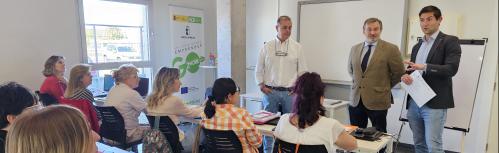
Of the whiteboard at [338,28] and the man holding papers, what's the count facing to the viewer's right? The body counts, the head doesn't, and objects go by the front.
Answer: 0

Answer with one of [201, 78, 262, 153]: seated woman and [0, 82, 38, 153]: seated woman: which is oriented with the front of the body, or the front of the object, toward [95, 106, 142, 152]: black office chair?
[0, 82, 38, 153]: seated woman

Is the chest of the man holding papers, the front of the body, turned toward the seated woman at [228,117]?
yes

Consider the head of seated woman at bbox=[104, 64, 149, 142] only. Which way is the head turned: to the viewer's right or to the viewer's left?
to the viewer's right

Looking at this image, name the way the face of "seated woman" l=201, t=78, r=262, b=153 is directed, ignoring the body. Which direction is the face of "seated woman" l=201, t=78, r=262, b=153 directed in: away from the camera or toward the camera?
away from the camera

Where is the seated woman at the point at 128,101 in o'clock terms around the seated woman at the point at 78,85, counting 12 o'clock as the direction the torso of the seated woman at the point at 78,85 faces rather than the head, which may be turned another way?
the seated woman at the point at 128,101 is roughly at 2 o'clock from the seated woman at the point at 78,85.

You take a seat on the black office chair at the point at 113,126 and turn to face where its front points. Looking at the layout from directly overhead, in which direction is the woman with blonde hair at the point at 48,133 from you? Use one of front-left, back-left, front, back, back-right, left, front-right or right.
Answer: back-right

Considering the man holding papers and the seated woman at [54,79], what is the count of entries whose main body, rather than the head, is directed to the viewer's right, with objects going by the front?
1

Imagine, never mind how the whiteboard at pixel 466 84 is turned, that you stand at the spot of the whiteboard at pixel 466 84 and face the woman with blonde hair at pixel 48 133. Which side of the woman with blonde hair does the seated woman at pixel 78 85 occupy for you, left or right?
right

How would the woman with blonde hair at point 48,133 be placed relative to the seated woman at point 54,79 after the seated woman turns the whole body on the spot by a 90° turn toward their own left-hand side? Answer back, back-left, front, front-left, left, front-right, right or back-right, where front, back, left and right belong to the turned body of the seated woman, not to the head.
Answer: back

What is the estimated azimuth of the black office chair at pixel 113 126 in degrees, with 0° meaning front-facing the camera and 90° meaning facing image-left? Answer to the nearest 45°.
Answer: approximately 225°

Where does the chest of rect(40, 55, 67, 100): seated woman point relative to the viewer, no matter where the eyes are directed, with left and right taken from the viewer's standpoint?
facing to the right of the viewer

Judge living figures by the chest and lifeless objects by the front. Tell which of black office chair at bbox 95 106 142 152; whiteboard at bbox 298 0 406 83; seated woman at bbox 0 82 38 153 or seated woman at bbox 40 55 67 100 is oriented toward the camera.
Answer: the whiteboard

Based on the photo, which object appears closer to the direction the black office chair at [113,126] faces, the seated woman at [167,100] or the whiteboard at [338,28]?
the whiteboard

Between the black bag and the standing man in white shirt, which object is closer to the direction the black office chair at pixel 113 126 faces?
the standing man in white shirt

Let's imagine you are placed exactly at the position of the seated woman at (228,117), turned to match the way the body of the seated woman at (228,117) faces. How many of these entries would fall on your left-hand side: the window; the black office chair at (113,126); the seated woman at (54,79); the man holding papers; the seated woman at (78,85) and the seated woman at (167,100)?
5

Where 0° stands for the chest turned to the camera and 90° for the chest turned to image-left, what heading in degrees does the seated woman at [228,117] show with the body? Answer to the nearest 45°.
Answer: approximately 225°
